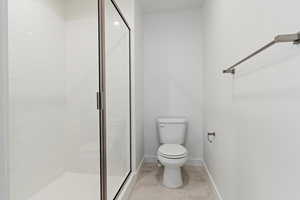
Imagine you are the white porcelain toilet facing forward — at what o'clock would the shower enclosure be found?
The shower enclosure is roughly at 2 o'clock from the white porcelain toilet.

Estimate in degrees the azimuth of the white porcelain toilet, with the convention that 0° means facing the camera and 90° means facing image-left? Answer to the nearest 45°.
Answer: approximately 0°
